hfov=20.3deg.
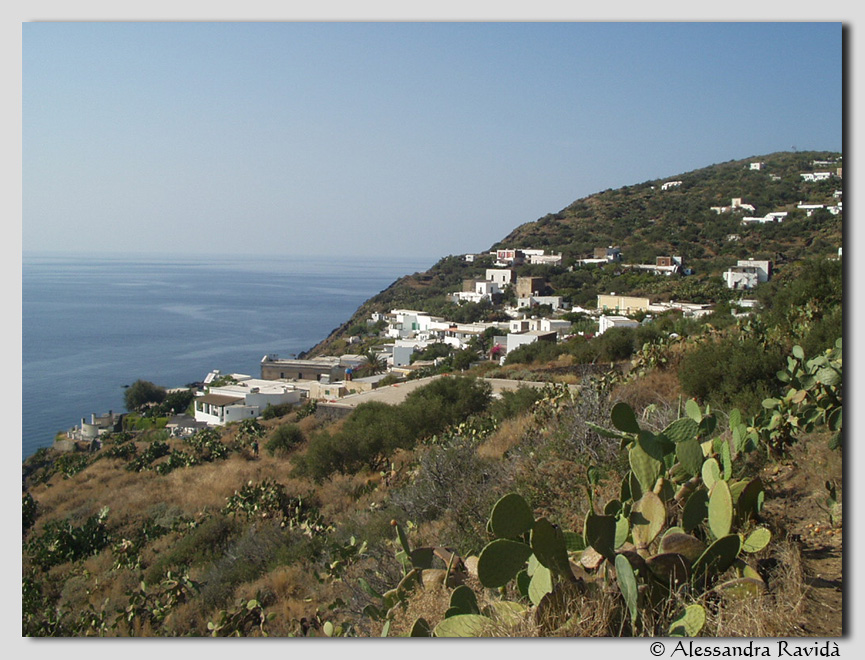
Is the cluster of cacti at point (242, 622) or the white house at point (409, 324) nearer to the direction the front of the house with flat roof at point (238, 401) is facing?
the cluster of cacti

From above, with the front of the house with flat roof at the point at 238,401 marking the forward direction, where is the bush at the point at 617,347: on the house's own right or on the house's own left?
on the house's own left

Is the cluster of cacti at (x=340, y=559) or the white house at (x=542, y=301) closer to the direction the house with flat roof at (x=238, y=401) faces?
the cluster of cacti

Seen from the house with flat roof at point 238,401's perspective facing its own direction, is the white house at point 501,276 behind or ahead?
behind

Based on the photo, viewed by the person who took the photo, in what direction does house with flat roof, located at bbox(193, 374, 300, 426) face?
facing the viewer and to the left of the viewer

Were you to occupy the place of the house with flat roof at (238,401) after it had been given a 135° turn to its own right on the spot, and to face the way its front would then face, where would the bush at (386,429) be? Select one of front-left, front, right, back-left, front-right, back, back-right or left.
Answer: back

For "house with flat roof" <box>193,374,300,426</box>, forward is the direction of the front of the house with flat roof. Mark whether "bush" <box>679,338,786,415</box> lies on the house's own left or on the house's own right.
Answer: on the house's own left

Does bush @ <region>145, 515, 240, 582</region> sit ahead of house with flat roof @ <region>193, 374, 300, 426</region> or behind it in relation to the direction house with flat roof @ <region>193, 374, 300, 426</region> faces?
ahead

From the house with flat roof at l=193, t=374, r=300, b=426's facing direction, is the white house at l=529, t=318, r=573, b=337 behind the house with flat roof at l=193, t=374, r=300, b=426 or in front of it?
behind

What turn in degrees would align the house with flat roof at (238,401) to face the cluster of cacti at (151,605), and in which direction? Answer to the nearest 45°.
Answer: approximately 45° to its left

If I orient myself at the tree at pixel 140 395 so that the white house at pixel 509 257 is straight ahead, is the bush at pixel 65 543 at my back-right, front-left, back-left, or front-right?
back-right

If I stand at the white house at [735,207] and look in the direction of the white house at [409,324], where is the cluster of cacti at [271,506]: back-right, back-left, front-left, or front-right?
front-left

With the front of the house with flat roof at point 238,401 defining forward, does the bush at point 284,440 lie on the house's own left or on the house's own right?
on the house's own left
